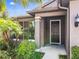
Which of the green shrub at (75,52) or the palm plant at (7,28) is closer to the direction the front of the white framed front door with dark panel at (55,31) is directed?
the green shrub

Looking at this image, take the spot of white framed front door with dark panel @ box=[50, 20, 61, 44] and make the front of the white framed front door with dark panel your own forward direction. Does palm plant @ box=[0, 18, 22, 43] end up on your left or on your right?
on your right

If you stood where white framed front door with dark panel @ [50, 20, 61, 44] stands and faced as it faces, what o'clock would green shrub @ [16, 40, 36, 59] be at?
The green shrub is roughly at 1 o'clock from the white framed front door with dark panel.

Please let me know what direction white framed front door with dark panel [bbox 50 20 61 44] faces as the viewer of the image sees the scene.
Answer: facing the viewer

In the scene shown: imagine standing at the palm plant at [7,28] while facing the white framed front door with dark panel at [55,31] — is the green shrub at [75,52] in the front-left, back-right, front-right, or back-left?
front-right

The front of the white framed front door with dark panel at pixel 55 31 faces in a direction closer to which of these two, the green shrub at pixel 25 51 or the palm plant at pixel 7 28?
the green shrub

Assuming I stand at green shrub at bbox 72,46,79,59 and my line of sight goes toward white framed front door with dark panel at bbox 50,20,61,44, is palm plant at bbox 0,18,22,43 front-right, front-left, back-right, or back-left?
front-left

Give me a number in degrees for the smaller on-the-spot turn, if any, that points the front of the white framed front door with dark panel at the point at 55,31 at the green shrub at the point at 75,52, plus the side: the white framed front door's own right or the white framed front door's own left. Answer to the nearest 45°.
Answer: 0° — it already faces it
